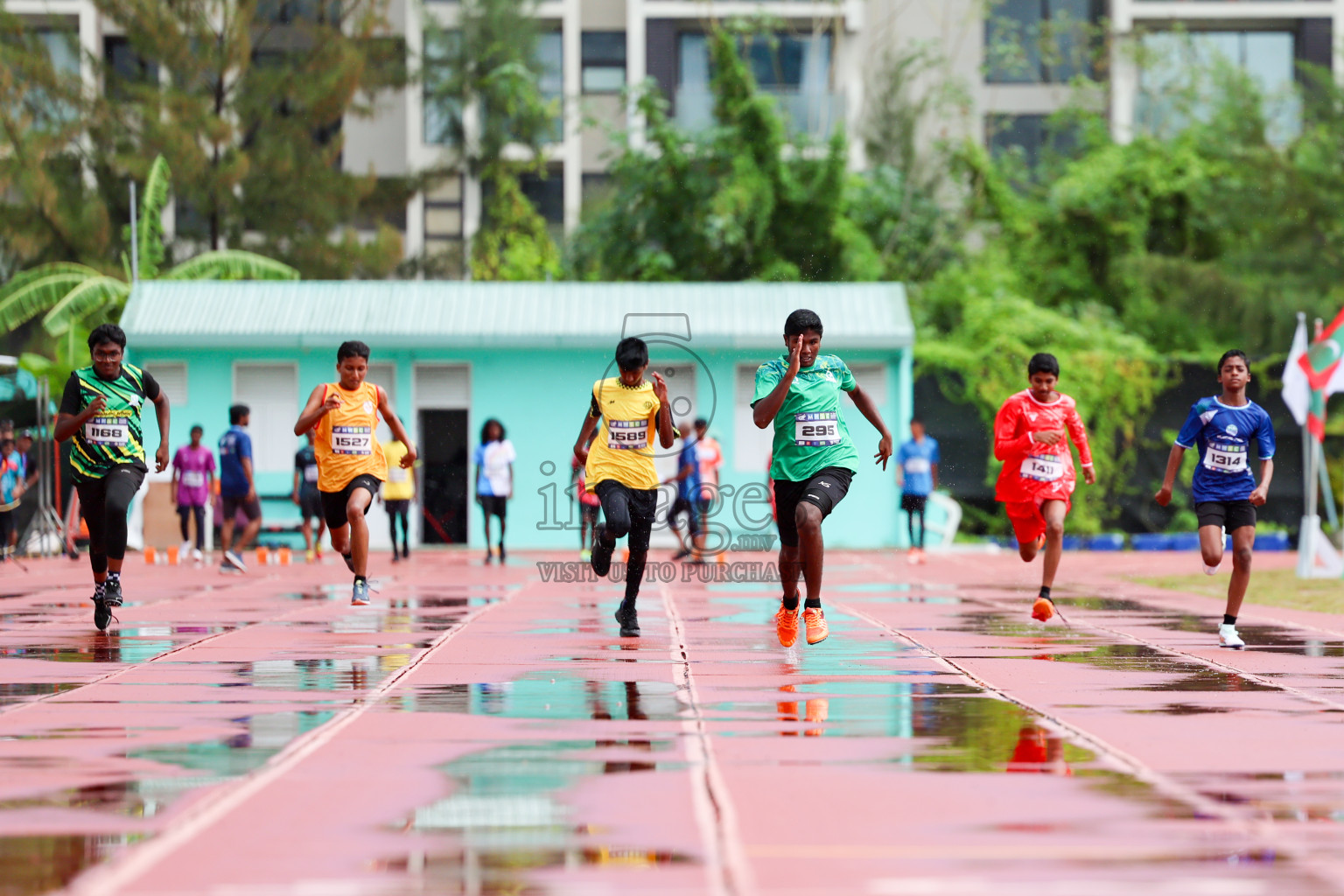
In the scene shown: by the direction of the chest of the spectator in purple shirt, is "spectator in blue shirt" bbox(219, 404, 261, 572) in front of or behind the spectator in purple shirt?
in front

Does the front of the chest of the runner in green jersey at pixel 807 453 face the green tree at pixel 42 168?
no

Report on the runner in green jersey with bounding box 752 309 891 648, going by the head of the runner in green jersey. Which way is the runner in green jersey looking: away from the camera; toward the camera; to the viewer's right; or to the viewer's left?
toward the camera

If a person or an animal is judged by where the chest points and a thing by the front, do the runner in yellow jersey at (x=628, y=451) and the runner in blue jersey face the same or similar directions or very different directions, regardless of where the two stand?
same or similar directions

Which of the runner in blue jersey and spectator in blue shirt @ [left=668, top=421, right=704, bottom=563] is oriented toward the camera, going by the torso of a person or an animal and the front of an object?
the runner in blue jersey

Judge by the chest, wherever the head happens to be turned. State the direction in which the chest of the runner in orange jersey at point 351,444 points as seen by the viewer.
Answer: toward the camera

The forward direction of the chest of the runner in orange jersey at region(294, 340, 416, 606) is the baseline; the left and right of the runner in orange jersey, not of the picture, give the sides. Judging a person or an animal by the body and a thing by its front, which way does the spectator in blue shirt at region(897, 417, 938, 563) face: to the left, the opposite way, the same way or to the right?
the same way

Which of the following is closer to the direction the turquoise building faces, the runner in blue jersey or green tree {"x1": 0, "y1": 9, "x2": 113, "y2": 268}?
the runner in blue jersey

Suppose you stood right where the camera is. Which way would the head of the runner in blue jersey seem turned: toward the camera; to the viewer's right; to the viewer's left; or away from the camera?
toward the camera

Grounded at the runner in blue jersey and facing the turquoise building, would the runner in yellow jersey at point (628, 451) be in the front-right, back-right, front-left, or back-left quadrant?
front-left

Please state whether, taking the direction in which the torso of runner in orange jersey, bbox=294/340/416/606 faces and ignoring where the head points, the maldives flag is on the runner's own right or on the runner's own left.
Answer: on the runner's own left

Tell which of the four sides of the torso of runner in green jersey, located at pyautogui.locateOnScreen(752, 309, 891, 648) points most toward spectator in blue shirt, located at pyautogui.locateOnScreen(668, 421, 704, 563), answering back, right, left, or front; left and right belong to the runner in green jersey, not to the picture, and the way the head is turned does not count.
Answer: back

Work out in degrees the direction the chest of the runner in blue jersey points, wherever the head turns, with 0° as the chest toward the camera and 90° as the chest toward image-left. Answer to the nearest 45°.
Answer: approximately 0°

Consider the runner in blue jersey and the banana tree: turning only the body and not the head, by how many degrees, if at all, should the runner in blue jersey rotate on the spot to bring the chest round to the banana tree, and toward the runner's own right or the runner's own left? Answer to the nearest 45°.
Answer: approximately 135° to the runner's own right

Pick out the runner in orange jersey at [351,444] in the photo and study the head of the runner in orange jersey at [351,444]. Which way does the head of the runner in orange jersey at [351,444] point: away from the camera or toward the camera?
toward the camera

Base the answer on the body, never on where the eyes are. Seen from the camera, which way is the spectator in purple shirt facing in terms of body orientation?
toward the camera

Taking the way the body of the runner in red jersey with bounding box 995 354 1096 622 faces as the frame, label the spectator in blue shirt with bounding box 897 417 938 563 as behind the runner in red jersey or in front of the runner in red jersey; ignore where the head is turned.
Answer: behind

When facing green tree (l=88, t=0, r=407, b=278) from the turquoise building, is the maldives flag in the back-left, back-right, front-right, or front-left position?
back-right
